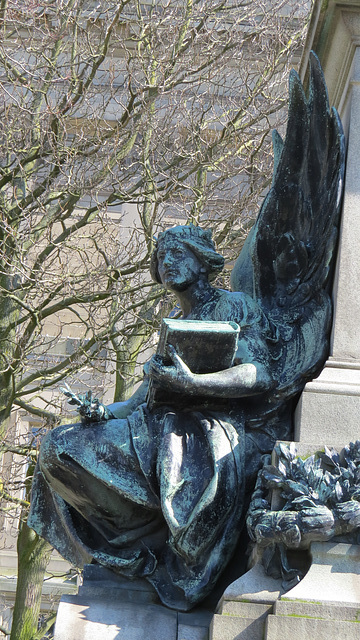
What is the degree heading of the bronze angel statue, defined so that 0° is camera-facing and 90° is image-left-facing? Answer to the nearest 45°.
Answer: approximately 45°

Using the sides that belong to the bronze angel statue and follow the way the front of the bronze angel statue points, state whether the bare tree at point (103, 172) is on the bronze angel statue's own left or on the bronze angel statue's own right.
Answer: on the bronze angel statue's own right
